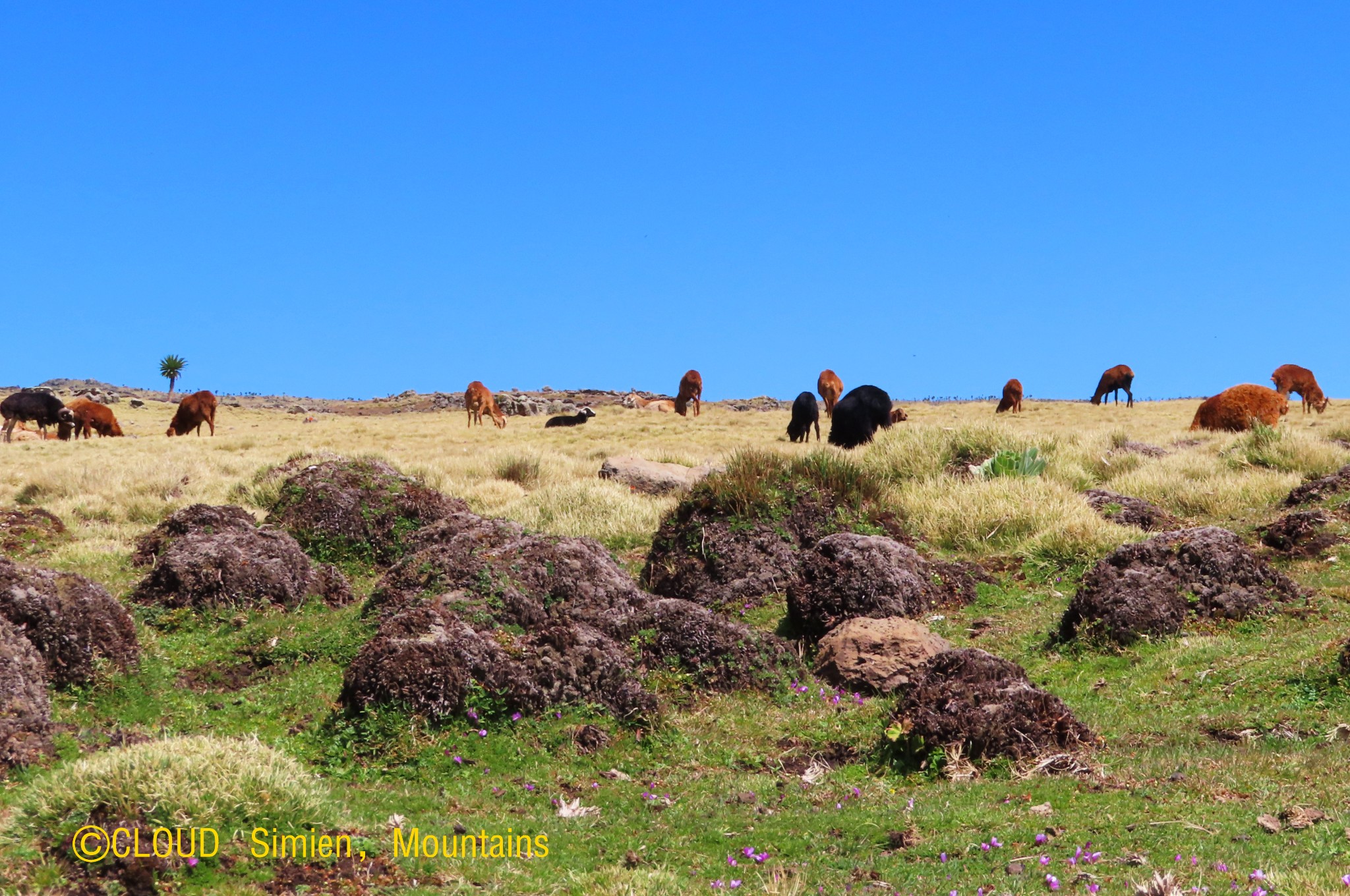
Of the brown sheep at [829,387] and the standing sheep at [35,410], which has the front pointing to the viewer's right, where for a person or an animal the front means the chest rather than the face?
the standing sheep

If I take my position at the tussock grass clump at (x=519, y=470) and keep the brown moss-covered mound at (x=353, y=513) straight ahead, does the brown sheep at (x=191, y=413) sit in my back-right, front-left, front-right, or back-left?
back-right

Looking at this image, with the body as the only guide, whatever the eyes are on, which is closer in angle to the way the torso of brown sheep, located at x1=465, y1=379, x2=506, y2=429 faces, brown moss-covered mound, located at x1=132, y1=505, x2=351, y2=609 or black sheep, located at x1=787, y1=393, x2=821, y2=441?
the black sheep

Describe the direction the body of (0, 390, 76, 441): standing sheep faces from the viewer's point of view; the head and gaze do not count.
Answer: to the viewer's right
